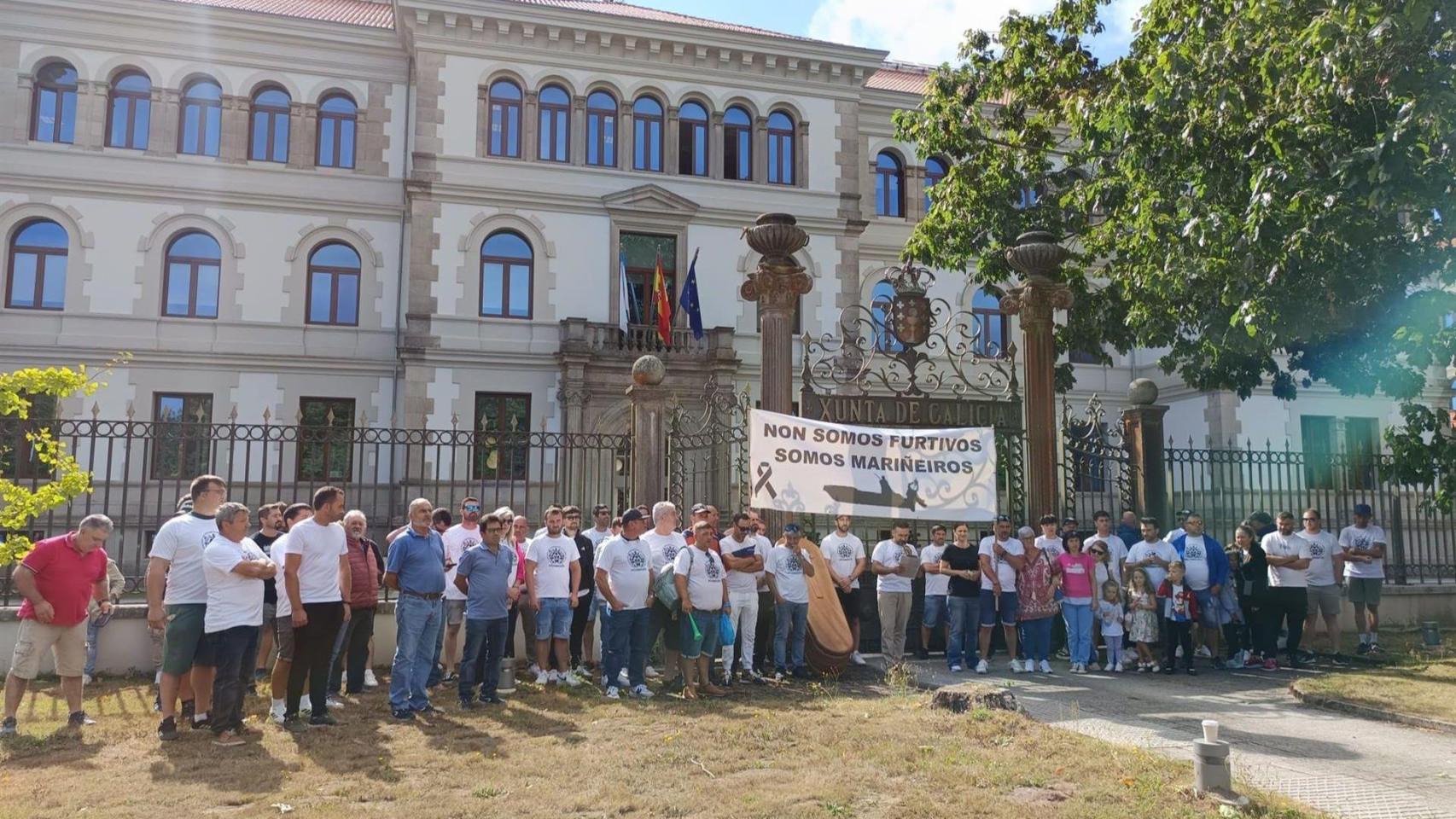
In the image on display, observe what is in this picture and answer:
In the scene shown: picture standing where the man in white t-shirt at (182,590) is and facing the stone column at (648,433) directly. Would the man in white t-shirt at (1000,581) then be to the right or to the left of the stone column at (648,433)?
right

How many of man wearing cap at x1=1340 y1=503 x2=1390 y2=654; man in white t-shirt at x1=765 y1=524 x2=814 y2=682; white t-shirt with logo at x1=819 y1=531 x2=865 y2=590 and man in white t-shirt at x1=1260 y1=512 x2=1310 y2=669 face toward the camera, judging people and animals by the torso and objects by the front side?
4

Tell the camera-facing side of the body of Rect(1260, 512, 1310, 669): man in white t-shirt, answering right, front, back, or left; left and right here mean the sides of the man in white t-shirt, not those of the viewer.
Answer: front

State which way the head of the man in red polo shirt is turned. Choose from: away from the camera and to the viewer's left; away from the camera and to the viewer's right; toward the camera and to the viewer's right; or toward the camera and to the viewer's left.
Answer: toward the camera and to the viewer's right

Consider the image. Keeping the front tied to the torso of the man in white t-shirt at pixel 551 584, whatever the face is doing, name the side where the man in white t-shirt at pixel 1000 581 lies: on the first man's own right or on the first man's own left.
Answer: on the first man's own left

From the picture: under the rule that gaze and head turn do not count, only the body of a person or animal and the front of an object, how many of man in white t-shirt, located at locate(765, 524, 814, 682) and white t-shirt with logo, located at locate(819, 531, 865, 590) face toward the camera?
2

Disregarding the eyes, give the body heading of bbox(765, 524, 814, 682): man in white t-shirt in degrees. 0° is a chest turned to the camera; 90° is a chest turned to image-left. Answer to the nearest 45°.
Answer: approximately 0°

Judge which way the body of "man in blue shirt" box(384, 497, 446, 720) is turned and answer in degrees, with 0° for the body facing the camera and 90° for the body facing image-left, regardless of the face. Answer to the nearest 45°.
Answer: approximately 315°

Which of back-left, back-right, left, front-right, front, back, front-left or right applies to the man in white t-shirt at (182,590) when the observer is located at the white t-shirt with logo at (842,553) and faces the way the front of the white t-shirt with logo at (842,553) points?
front-right

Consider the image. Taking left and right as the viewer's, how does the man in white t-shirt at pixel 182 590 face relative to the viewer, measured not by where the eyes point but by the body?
facing the viewer and to the right of the viewer

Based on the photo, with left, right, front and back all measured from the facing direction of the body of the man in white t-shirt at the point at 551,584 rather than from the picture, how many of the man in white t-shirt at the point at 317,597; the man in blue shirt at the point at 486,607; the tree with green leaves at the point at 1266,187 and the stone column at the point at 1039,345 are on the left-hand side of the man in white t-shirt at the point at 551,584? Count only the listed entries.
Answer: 2

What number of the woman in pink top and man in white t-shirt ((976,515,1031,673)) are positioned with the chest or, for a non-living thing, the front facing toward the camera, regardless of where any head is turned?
2
